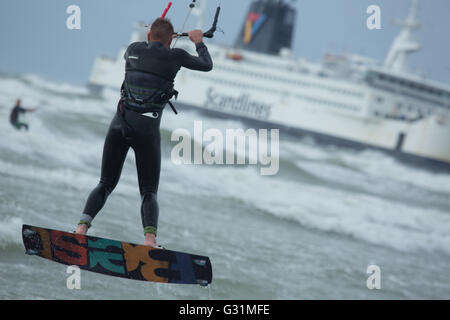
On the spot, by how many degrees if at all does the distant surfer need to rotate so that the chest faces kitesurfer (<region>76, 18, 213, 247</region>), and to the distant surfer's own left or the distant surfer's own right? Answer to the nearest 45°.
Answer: approximately 90° to the distant surfer's own right

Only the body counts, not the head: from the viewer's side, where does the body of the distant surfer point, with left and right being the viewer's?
facing to the right of the viewer

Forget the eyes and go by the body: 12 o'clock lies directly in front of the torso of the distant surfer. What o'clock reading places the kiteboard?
The kiteboard is roughly at 3 o'clock from the distant surfer.
